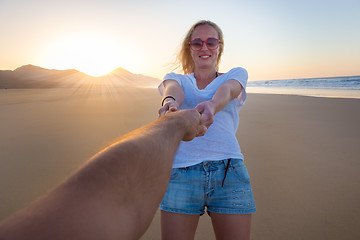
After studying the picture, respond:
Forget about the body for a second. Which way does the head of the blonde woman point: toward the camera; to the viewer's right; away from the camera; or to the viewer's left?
toward the camera
